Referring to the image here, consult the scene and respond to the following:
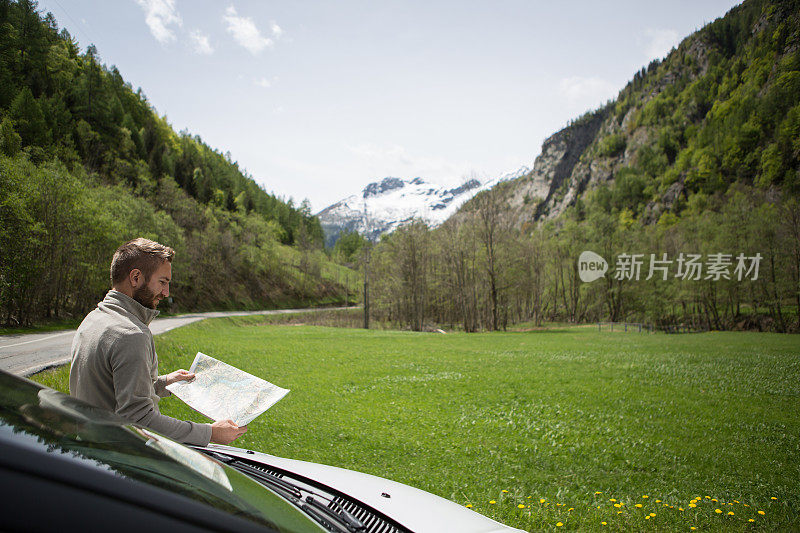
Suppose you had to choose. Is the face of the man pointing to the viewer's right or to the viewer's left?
to the viewer's right

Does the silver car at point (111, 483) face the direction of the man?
no

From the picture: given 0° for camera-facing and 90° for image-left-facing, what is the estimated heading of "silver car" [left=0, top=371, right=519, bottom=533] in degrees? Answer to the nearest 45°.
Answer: approximately 315°
